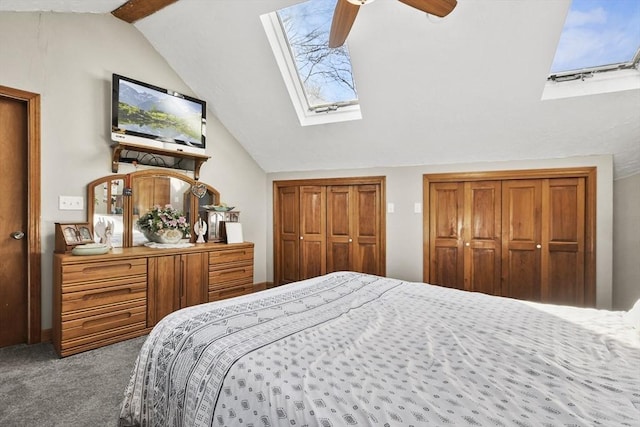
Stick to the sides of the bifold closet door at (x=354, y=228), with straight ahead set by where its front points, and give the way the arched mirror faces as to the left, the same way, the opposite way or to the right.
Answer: to the left

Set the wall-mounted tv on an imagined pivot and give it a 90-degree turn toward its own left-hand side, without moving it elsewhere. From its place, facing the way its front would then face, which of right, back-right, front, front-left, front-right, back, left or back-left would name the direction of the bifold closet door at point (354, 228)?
front-right

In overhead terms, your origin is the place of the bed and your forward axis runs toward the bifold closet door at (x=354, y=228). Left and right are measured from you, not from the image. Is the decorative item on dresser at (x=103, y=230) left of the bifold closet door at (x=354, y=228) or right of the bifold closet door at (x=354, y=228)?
left

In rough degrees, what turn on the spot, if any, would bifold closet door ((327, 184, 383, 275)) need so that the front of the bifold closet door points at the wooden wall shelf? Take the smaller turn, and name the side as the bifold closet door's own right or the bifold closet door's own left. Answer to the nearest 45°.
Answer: approximately 45° to the bifold closet door's own right

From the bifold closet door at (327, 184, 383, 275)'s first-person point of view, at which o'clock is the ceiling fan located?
The ceiling fan is roughly at 12 o'clock from the bifold closet door.

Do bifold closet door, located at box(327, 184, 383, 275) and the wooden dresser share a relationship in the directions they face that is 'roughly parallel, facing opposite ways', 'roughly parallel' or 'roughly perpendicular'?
roughly perpendicular

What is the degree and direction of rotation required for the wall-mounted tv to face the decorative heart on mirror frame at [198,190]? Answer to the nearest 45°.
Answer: approximately 90° to its left
